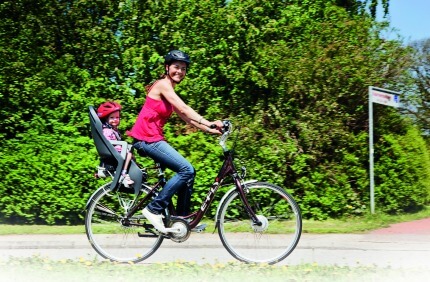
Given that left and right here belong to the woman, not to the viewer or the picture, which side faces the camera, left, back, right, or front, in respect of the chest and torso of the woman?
right

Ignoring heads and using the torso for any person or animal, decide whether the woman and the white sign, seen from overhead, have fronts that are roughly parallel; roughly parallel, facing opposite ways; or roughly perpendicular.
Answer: roughly perpendicular

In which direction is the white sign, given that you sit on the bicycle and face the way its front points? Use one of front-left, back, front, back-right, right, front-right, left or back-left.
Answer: front-left

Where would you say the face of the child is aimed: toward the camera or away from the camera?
toward the camera

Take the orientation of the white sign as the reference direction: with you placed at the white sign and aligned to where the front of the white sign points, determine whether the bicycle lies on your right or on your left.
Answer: on your right

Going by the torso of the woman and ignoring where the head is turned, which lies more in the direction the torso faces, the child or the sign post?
the sign post

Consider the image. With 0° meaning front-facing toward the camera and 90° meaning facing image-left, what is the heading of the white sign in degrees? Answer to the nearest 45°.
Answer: approximately 315°

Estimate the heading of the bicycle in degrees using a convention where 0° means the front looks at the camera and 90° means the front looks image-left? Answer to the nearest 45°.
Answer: approximately 270°

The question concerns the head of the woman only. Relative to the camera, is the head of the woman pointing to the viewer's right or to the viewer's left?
to the viewer's right
